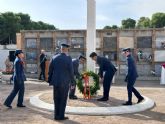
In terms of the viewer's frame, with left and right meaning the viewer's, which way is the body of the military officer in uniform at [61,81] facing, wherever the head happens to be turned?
facing away from the viewer and to the right of the viewer

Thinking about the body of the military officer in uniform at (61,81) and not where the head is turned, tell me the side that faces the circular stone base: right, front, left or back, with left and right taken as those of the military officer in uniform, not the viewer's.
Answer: front

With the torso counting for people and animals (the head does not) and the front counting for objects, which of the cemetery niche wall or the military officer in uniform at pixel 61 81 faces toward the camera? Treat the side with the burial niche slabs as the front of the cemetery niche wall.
the cemetery niche wall

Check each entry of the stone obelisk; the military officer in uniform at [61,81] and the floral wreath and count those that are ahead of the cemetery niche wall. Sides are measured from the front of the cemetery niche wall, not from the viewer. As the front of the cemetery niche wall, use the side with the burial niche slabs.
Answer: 3

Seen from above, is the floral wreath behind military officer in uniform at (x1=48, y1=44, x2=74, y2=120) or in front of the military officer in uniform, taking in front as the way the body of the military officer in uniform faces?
in front

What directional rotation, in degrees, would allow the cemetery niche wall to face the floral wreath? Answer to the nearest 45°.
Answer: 0° — it already faces it

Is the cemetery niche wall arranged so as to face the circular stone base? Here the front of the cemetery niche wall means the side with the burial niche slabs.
yes

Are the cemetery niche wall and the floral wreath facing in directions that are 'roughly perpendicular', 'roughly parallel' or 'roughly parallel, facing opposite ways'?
roughly parallel

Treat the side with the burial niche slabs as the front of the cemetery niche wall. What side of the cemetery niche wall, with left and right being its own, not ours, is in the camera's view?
front

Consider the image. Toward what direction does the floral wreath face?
toward the camera

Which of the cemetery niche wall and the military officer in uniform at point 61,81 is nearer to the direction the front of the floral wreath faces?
the military officer in uniform
